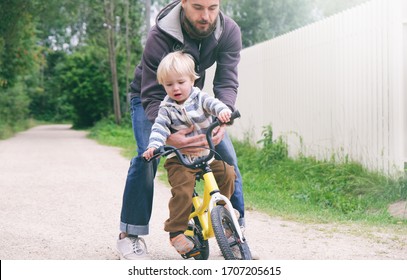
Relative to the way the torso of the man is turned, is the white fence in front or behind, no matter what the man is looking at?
behind

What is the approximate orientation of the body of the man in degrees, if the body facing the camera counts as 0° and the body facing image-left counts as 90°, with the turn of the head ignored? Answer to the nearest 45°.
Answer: approximately 0°
